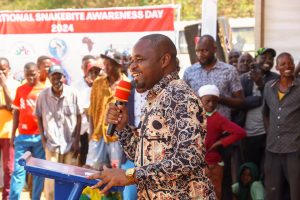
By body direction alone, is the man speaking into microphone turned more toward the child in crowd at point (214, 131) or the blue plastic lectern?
the blue plastic lectern

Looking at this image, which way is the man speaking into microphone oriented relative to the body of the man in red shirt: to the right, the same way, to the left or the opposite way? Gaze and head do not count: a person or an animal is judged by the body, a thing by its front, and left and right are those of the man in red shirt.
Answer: to the right

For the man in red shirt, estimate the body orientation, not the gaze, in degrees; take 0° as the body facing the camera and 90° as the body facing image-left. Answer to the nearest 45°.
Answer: approximately 0°

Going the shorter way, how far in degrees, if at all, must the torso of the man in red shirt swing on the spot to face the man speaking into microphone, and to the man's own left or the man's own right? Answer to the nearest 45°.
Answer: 0° — they already face them

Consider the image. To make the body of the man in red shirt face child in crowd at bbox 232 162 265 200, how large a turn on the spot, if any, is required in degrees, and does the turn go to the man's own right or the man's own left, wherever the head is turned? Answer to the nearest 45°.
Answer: approximately 45° to the man's own left
